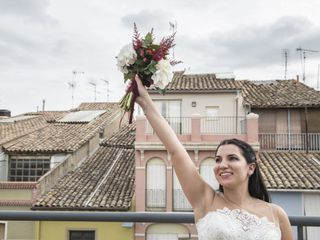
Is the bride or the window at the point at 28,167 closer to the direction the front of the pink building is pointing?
the bride

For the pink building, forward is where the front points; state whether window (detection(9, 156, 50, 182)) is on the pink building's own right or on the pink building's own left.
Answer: on the pink building's own right

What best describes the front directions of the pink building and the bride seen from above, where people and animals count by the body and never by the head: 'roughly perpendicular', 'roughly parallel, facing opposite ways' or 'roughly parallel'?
roughly parallel

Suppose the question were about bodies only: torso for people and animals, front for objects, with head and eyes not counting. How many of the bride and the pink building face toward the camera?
2

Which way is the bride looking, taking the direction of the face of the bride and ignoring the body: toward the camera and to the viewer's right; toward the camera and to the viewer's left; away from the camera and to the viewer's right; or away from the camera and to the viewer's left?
toward the camera and to the viewer's left

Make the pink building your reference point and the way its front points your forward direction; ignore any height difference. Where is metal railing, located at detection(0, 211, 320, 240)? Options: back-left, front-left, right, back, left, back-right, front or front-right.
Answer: front

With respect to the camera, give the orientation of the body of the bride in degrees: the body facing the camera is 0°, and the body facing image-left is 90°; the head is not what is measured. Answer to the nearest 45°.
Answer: approximately 0°

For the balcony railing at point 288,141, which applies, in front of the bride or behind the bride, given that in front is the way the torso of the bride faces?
behind

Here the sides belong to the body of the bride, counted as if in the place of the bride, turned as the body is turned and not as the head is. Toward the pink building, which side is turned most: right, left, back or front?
back

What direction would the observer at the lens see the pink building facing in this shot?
facing the viewer

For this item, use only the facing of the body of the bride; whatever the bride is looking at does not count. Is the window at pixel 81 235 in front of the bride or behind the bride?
behind

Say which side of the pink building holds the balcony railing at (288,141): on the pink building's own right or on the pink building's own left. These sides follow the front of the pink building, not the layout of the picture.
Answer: on the pink building's own left
